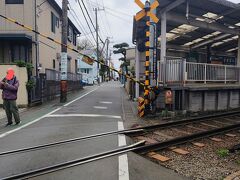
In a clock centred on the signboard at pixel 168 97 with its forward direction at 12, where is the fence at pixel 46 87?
The fence is roughly at 4 o'clock from the signboard.

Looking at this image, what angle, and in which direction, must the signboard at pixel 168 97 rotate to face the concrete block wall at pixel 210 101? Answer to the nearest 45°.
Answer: approximately 135° to its left

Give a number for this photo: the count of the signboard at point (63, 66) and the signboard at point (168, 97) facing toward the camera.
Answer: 2

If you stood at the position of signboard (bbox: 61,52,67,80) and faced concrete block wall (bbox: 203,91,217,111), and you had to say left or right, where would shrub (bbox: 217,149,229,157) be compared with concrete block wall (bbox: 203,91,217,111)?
right

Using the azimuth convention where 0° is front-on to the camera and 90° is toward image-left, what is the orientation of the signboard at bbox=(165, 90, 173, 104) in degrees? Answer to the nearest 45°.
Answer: approximately 0°

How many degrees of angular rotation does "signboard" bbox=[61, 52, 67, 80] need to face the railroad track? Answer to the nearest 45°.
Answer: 0° — it already faces it

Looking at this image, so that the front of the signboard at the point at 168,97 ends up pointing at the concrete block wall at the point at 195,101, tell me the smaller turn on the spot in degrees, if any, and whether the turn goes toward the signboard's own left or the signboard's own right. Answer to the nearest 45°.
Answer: approximately 135° to the signboard's own left

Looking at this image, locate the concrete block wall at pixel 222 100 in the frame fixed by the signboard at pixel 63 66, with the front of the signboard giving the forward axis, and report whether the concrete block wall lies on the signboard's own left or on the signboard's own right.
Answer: on the signboard's own left

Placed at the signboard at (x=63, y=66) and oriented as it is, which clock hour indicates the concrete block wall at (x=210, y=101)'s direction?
The concrete block wall is roughly at 10 o'clock from the signboard.

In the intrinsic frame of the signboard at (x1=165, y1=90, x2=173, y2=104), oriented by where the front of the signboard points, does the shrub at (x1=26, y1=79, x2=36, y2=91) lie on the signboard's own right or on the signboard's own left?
on the signboard's own right

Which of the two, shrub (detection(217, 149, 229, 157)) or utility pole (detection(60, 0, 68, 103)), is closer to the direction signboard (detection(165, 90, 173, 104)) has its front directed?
the shrub
